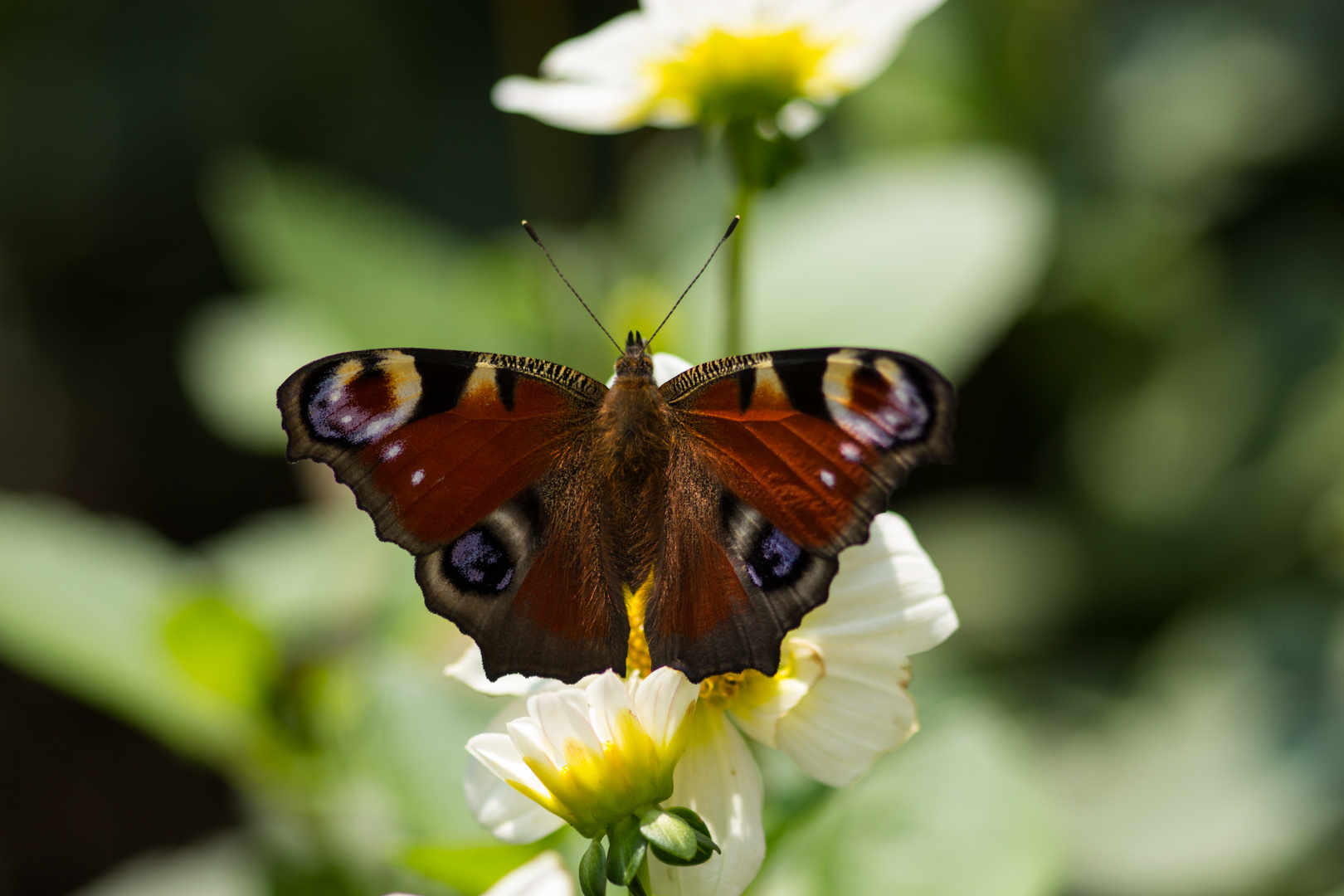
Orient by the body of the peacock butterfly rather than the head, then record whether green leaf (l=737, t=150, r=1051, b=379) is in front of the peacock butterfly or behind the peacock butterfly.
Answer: in front

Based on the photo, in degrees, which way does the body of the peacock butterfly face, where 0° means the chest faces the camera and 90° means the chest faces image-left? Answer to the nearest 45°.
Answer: approximately 180°

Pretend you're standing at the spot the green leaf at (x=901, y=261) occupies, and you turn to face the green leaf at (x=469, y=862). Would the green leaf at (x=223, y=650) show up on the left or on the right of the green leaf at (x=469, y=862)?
right

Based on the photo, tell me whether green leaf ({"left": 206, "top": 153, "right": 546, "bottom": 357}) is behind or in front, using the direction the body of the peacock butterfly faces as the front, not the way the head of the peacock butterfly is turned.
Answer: in front
